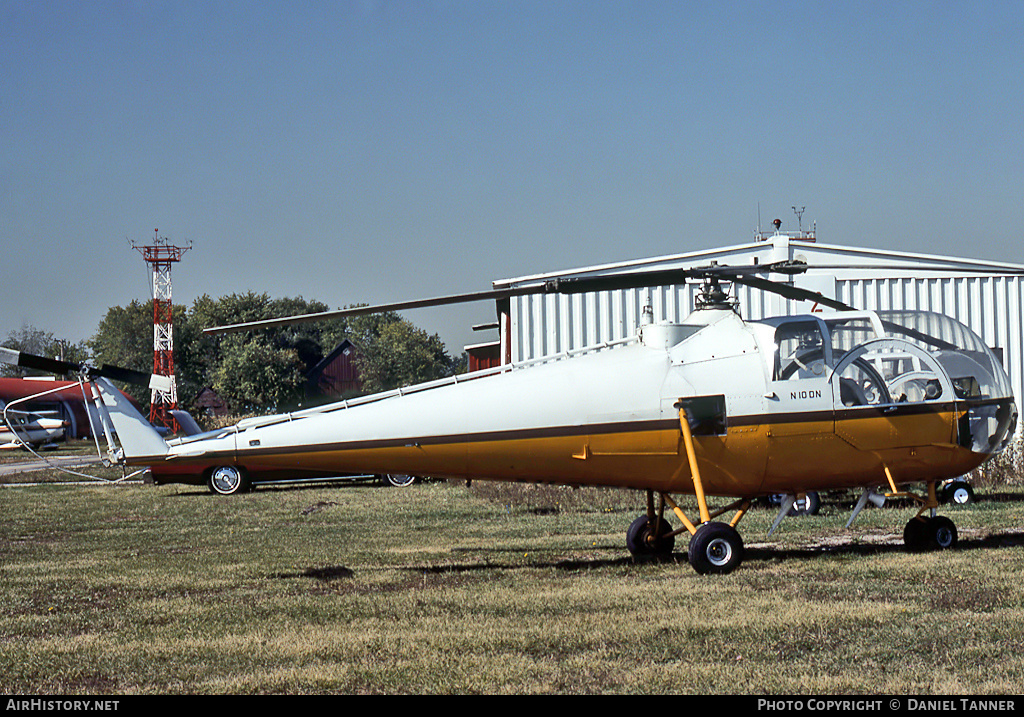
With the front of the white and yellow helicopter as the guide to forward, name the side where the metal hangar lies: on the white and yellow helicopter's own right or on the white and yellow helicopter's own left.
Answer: on the white and yellow helicopter's own left

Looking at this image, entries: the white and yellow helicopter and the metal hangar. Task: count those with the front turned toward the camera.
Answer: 1

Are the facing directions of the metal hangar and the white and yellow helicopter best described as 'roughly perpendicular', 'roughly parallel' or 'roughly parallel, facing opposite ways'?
roughly perpendicular

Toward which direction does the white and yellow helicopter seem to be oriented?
to the viewer's right

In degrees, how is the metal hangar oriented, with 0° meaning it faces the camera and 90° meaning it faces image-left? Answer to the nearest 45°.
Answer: approximately 0°

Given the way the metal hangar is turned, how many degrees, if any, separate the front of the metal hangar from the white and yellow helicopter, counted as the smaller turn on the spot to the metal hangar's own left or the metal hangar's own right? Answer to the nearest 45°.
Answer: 0° — it already faces it
